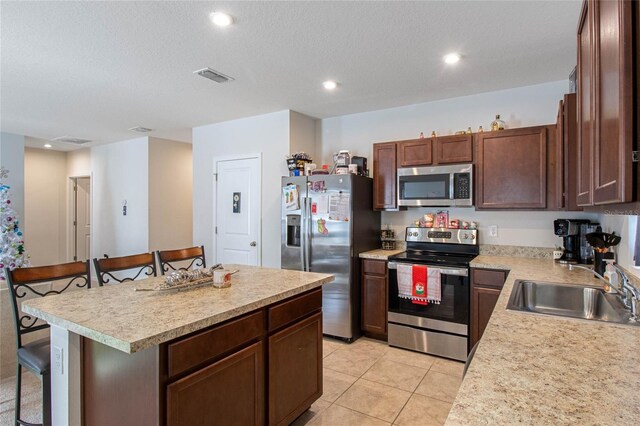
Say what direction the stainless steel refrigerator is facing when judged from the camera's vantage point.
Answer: facing the viewer and to the left of the viewer

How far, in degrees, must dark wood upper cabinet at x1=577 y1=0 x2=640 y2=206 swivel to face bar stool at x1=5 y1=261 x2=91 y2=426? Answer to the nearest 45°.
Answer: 0° — it already faces it

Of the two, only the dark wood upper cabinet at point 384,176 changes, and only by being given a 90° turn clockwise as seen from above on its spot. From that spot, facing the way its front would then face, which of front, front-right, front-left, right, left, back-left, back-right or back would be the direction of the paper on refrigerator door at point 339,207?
front-left

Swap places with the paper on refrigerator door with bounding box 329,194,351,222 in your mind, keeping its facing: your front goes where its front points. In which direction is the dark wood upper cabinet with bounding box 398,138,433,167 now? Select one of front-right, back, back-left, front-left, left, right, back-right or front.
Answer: left

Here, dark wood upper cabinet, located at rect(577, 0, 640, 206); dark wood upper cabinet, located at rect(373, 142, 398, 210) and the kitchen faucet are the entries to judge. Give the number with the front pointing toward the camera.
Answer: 1

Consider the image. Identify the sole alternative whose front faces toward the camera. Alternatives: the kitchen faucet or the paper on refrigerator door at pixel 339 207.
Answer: the paper on refrigerator door

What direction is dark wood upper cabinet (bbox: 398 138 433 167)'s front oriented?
toward the camera

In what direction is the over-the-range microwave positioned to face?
toward the camera

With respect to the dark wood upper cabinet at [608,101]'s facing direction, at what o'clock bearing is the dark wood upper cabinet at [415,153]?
the dark wood upper cabinet at [415,153] is roughly at 2 o'clock from the dark wood upper cabinet at [608,101].

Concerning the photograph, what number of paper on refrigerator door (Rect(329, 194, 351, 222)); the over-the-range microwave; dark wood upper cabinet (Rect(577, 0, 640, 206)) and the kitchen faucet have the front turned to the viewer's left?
2

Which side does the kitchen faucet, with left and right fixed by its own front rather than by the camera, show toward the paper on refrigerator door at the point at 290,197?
front

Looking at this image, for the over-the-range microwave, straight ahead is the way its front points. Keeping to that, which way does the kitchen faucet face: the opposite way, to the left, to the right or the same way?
to the right

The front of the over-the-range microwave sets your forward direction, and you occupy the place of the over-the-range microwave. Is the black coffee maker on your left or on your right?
on your left

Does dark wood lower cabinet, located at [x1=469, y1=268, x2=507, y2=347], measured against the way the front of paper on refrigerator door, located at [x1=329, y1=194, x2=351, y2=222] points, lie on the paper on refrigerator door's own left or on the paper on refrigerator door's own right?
on the paper on refrigerator door's own left

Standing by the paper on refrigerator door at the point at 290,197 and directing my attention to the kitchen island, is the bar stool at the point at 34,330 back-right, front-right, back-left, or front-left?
front-right

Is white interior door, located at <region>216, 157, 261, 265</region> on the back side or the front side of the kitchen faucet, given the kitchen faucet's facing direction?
on the front side

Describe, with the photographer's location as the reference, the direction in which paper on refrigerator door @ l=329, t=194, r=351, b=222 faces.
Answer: facing the viewer

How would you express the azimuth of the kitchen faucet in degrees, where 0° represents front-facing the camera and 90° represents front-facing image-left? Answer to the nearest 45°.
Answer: approximately 90°
